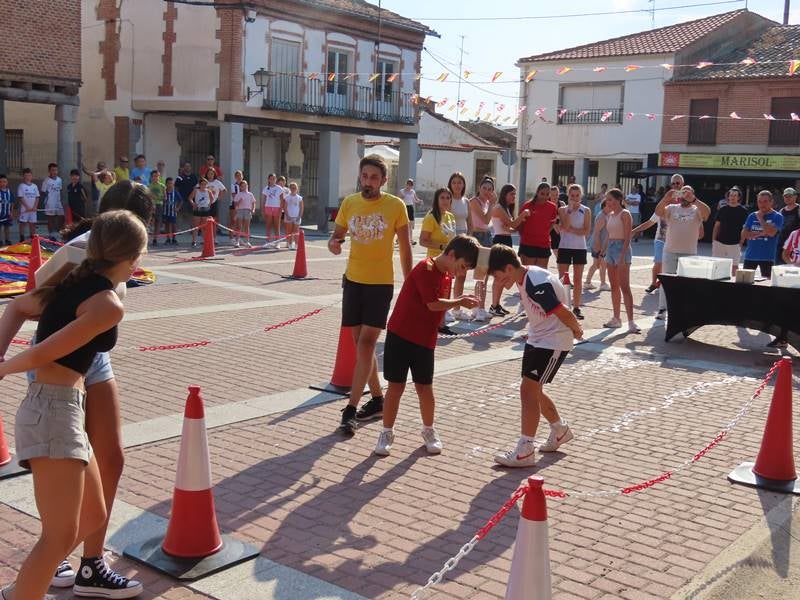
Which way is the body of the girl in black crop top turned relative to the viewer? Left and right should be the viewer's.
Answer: facing away from the viewer and to the right of the viewer

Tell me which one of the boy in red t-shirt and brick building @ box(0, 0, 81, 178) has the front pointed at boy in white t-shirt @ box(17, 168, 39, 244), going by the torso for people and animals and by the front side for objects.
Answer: the brick building

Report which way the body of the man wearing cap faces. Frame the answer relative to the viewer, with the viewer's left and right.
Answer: facing the viewer and to the left of the viewer

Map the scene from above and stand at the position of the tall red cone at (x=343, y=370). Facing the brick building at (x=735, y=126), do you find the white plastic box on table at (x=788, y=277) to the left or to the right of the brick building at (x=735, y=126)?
right

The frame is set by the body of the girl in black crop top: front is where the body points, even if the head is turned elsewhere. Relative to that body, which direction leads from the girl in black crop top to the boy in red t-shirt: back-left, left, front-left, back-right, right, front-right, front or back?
front

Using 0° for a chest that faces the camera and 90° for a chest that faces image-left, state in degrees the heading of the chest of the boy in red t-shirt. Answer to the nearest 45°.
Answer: approximately 315°

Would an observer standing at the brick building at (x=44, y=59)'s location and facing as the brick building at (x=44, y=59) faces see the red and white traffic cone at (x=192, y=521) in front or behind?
in front

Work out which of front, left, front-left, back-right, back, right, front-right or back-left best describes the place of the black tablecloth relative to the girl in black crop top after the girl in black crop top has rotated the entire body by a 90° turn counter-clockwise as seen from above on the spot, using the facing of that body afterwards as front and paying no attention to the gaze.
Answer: right

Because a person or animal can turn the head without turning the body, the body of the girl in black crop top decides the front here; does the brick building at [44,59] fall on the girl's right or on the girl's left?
on the girl's left

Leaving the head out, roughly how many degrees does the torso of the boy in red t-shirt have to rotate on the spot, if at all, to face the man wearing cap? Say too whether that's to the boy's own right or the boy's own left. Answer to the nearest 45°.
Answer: approximately 90° to the boy's own left

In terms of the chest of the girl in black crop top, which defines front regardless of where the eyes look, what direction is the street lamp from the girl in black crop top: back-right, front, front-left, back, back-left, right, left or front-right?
front-left
